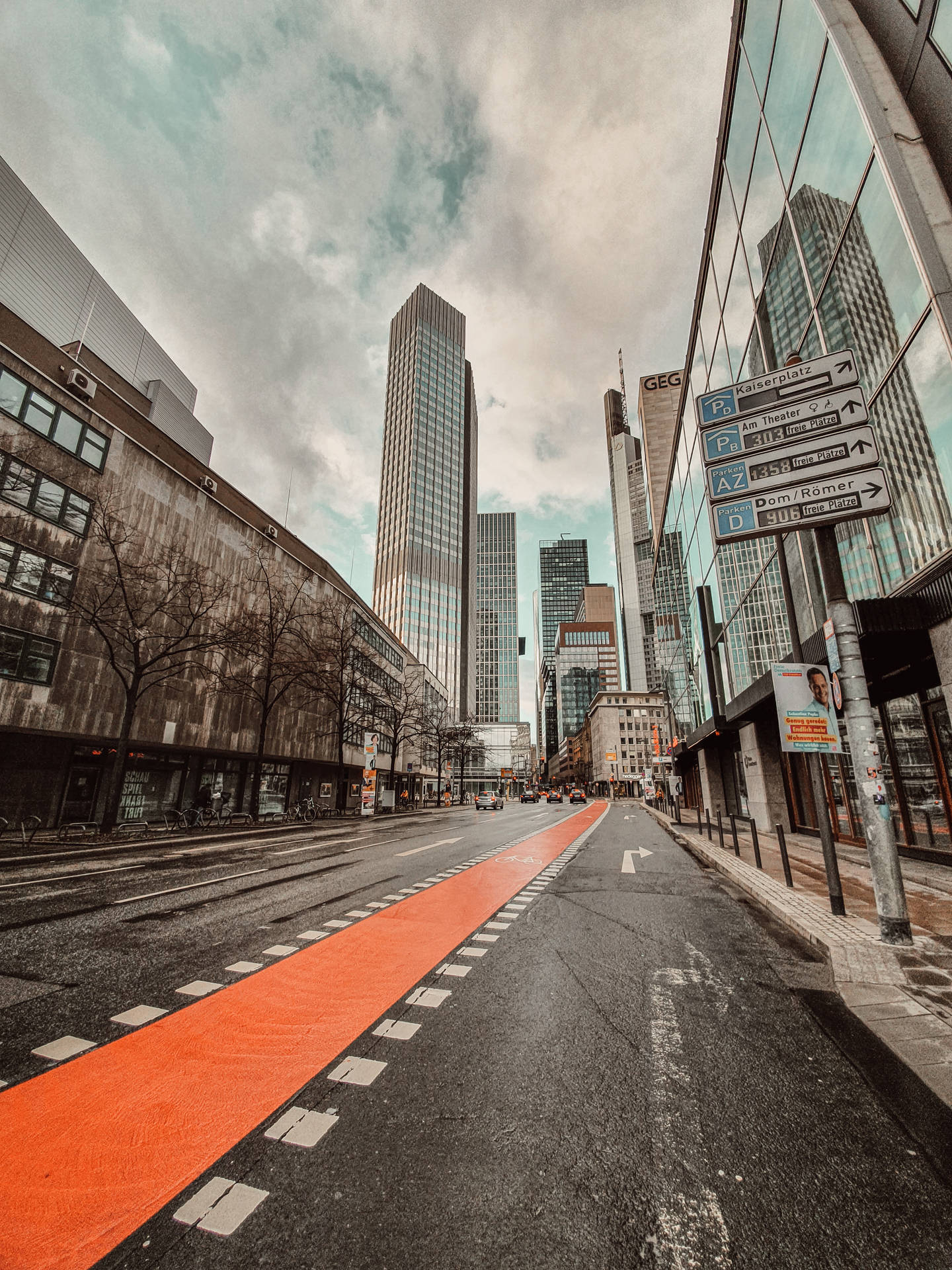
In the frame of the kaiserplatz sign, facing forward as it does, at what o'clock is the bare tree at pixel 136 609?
The bare tree is roughly at 3 o'clock from the kaiserplatz sign.

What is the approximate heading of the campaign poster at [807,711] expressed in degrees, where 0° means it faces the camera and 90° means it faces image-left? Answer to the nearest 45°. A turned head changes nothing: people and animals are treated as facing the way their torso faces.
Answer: approximately 0°

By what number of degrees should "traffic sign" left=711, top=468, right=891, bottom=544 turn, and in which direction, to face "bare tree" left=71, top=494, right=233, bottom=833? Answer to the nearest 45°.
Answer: approximately 90° to its right

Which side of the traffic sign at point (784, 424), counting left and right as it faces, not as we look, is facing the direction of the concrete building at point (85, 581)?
right

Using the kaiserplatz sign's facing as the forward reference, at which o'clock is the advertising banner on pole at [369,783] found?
The advertising banner on pole is roughly at 4 o'clock from the kaiserplatz sign.

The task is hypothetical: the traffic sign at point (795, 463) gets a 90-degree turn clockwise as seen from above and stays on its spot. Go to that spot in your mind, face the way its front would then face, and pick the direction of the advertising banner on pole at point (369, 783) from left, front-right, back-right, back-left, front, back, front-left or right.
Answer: front-right
